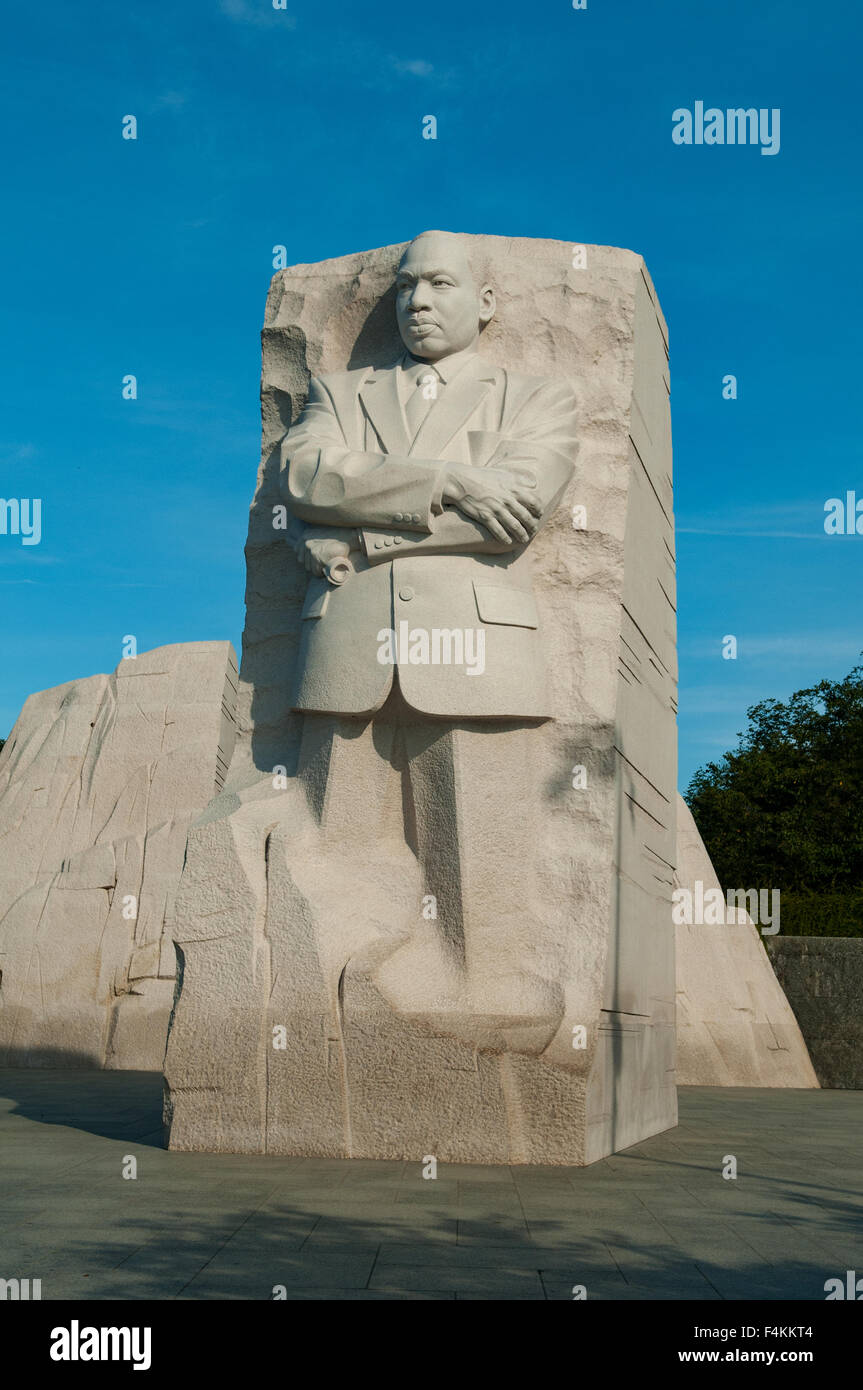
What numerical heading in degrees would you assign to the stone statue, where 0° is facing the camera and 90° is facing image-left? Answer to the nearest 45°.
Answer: approximately 0°

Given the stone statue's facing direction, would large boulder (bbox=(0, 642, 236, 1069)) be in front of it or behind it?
behind
